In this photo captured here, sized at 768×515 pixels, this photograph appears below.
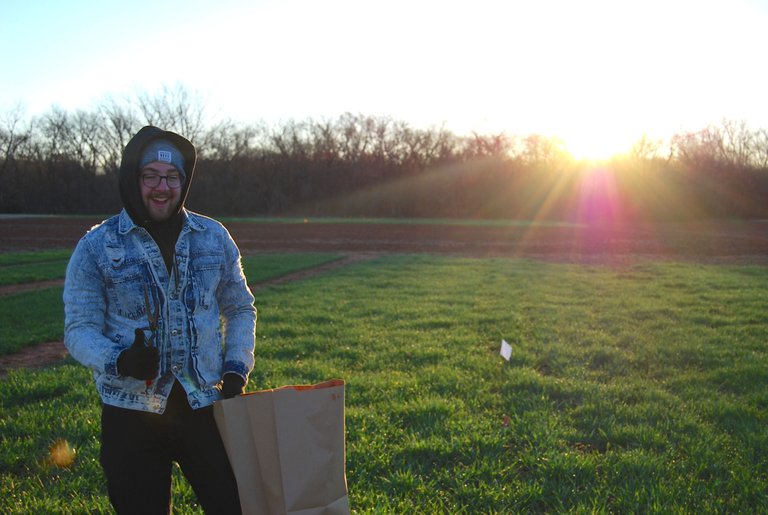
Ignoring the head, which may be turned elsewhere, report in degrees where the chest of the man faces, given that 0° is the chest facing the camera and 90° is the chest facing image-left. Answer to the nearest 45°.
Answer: approximately 0°

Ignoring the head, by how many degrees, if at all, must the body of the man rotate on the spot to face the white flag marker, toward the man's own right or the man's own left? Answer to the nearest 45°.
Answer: approximately 135° to the man's own left
